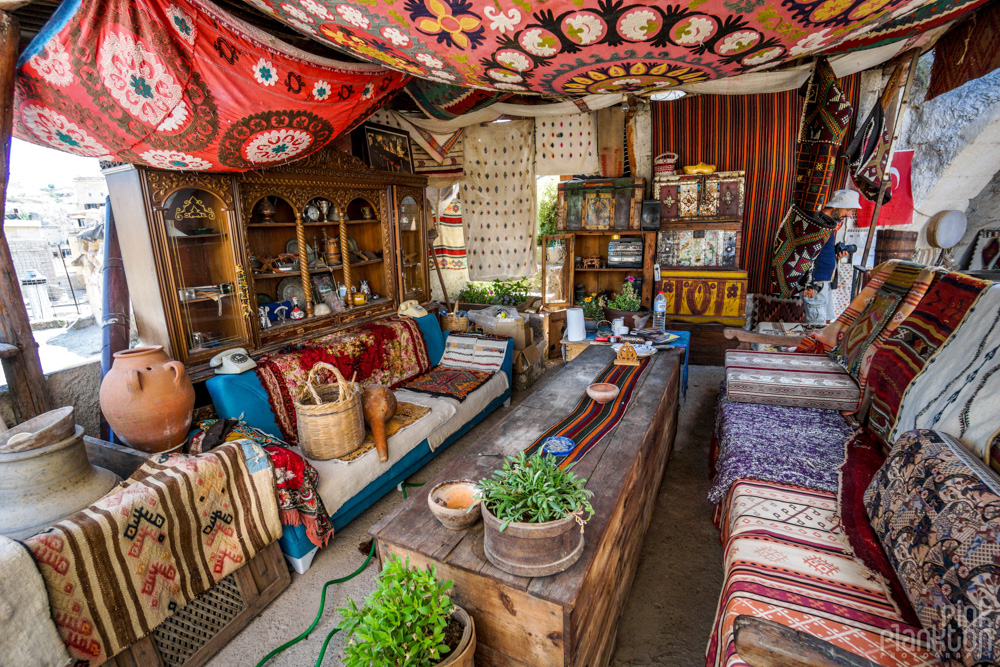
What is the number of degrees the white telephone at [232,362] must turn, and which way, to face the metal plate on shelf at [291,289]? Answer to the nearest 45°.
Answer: approximately 90° to its left

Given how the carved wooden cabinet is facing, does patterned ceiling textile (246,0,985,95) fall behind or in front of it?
in front

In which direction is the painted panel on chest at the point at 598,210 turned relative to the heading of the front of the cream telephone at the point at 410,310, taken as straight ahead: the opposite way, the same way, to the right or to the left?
to the right

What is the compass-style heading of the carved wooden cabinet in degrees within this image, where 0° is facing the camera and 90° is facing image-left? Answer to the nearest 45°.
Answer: approximately 315°

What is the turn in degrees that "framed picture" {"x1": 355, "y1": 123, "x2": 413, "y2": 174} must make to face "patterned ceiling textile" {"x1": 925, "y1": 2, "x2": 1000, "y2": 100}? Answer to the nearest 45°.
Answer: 0° — it already faces it

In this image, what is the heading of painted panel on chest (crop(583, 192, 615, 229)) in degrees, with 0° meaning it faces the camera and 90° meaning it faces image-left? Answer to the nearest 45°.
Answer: approximately 0°

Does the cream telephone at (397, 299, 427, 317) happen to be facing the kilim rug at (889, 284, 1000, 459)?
yes

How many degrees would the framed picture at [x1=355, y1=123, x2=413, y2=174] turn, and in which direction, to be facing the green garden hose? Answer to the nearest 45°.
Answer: approximately 45° to its right

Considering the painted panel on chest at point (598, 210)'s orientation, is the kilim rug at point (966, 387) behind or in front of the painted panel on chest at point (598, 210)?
in front

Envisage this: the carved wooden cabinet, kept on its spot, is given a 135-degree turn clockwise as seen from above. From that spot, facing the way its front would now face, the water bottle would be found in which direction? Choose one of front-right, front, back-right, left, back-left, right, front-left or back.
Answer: back

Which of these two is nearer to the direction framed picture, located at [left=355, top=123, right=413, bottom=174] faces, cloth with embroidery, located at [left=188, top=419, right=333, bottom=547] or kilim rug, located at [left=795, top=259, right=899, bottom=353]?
the kilim rug

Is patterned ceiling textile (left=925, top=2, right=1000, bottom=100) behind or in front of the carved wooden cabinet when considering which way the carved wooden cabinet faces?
in front

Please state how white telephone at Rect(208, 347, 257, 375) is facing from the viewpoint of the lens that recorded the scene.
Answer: facing the viewer and to the right of the viewer
